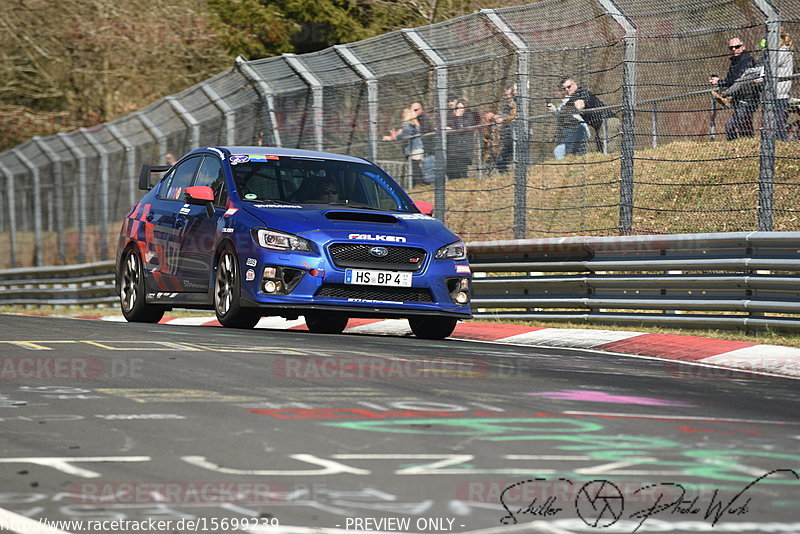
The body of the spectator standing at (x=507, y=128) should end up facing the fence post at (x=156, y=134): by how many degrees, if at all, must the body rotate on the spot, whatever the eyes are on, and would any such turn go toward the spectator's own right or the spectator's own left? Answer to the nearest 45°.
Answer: approximately 90° to the spectator's own right

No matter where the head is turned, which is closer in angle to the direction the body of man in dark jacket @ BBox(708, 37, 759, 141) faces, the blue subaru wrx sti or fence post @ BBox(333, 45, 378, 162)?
the blue subaru wrx sti

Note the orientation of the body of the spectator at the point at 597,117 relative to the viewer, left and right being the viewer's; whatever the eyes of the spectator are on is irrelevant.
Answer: facing the viewer and to the left of the viewer

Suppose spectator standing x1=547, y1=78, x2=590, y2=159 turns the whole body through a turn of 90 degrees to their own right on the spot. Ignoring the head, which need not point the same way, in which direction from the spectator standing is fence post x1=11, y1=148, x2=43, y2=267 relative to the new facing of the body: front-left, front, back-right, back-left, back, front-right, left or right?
front

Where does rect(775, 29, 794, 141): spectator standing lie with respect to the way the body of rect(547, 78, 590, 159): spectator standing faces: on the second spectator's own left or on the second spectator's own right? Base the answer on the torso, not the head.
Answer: on the second spectator's own left

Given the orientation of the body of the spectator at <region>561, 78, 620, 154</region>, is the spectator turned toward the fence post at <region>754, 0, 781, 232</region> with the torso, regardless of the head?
no

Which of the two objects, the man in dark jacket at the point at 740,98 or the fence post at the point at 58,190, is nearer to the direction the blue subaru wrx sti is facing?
the man in dark jacket

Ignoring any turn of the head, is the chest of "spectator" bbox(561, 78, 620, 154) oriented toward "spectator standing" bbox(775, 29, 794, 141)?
no

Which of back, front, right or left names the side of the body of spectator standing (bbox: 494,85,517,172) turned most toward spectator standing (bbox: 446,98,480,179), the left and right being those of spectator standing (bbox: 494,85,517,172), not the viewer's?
right

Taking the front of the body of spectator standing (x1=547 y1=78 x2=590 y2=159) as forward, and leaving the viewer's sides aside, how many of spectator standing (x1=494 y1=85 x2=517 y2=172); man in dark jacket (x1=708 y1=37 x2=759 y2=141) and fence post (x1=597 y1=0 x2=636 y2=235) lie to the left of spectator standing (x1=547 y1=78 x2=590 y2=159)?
2

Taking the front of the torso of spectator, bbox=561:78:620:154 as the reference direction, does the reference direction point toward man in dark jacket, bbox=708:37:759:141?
no

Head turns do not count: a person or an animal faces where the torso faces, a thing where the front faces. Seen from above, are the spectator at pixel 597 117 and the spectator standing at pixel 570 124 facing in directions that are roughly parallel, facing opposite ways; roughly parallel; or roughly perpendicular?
roughly parallel

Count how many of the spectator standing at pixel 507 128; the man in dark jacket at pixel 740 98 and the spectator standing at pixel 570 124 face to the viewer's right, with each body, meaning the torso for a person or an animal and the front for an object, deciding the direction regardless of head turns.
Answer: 0

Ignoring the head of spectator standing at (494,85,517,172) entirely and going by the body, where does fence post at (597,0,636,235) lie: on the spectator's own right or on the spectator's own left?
on the spectator's own left
